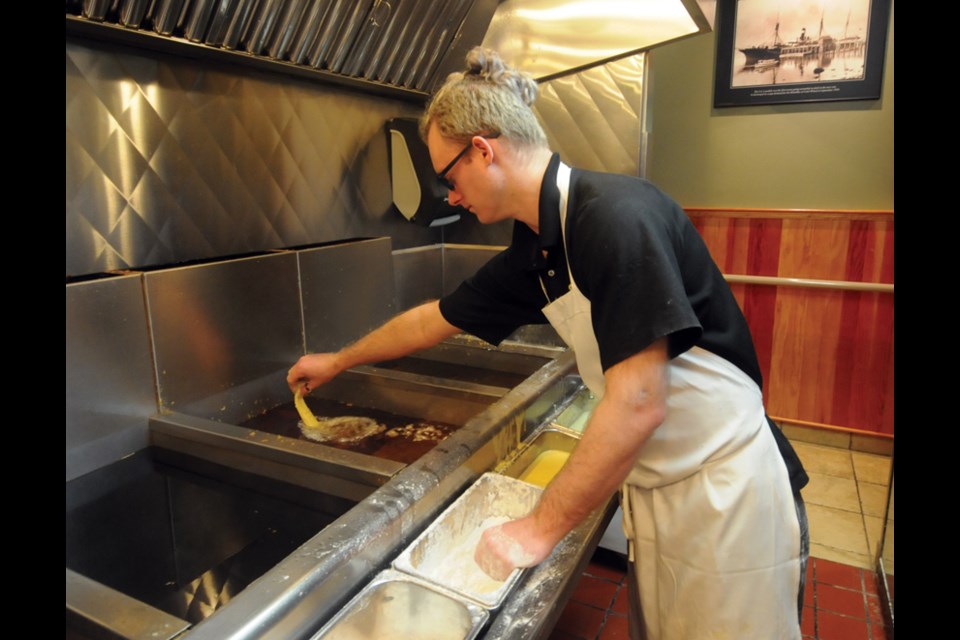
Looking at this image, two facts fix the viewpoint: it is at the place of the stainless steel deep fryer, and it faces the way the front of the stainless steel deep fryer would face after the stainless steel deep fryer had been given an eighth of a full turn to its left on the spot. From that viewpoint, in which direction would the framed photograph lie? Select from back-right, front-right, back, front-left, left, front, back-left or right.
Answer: front-left

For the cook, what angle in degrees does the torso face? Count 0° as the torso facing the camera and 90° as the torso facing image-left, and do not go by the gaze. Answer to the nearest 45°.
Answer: approximately 90°

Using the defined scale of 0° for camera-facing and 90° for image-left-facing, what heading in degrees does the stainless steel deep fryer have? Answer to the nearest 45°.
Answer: approximately 315°

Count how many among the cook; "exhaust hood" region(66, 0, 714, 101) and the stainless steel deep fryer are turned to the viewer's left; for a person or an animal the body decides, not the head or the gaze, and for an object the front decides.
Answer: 1

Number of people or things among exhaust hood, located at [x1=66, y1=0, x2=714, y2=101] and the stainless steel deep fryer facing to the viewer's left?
0

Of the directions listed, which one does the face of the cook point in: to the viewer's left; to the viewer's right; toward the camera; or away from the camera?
to the viewer's left

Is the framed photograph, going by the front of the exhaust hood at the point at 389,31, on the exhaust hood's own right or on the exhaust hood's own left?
on the exhaust hood's own left
